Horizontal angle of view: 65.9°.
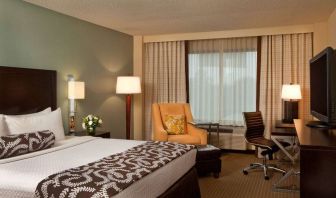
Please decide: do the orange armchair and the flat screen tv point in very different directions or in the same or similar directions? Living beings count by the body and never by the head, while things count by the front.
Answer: very different directions

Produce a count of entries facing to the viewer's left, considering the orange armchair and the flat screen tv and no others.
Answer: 1

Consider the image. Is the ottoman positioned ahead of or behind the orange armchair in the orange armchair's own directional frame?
ahead

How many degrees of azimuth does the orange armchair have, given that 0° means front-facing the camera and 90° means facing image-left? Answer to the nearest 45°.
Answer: approximately 315°

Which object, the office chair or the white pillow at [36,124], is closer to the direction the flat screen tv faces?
the white pillow

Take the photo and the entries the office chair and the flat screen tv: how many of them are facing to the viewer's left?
1

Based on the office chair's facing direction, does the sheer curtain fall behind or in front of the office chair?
behind

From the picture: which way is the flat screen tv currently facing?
to the viewer's left

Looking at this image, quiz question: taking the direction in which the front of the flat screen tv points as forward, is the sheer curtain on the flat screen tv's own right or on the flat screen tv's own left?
on the flat screen tv's own right

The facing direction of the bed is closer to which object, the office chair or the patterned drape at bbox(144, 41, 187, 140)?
the office chair

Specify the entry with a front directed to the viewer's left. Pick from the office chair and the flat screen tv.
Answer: the flat screen tv
